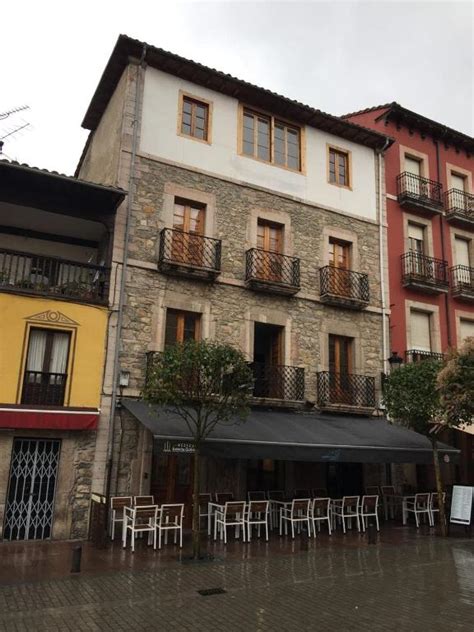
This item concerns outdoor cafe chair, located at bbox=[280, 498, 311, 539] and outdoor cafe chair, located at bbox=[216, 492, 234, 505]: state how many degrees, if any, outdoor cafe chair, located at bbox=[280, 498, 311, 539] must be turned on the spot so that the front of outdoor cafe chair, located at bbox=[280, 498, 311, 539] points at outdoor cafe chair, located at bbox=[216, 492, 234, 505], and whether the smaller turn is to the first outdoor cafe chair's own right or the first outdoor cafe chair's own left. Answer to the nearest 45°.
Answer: approximately 45° to the first outdoor cafe chair's own left

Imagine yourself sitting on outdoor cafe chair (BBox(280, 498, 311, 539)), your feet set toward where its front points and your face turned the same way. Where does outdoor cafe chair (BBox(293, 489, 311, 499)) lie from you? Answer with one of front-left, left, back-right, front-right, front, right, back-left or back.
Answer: front-right

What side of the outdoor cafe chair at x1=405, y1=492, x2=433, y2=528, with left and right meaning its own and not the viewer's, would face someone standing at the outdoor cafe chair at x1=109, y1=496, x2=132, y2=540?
left

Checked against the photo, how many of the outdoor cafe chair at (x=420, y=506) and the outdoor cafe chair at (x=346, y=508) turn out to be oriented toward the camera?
0

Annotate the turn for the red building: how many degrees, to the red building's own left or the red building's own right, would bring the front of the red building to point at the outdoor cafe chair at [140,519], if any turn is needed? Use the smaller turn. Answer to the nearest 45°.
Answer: approximately 90° to the red building's own right

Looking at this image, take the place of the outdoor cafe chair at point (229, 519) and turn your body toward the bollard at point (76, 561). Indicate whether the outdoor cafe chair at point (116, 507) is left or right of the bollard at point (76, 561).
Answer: right

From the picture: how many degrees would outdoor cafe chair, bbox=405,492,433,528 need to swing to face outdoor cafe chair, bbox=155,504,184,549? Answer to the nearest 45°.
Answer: approximately 90° to its left

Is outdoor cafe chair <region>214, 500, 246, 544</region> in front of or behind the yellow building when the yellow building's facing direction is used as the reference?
in front

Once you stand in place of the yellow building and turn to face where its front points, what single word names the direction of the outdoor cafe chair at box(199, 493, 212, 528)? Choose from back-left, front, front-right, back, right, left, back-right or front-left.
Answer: front-left

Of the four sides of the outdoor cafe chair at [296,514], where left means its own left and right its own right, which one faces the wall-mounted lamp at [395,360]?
right

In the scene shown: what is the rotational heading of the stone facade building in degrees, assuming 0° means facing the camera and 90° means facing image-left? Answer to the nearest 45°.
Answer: approximately 315°

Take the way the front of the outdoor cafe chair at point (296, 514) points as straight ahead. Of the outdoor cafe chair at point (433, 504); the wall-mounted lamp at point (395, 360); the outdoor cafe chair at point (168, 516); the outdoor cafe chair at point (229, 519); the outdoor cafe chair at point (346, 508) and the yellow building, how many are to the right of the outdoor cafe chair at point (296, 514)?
3

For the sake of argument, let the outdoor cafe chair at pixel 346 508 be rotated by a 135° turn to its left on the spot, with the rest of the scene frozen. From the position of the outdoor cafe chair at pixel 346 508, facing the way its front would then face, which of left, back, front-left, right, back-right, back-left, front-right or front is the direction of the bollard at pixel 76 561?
front-right

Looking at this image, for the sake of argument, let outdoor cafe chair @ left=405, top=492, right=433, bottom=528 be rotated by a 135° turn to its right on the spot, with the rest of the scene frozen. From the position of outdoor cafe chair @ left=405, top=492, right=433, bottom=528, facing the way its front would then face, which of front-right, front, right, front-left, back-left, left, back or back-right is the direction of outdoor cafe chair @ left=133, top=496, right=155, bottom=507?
back-right

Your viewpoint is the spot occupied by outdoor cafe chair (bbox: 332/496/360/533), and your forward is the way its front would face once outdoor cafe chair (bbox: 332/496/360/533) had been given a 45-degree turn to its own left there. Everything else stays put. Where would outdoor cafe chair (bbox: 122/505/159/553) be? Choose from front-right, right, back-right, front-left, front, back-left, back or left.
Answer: front-left

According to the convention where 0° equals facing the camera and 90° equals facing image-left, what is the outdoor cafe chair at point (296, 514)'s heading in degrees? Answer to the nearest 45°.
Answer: approximately 135°
